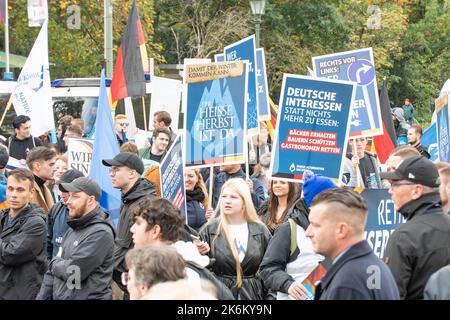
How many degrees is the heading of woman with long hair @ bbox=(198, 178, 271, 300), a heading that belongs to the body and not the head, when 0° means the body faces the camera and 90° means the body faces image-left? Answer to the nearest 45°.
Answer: approximately 0°

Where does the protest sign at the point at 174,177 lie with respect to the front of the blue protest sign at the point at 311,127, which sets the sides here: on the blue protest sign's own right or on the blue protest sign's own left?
on the blue protest sign's own right

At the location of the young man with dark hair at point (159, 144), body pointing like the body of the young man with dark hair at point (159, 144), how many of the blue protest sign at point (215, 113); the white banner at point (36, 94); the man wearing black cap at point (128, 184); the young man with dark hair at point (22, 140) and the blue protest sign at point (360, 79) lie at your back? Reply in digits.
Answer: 2

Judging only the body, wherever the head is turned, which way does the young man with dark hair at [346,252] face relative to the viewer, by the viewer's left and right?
facing to the left of the viewer

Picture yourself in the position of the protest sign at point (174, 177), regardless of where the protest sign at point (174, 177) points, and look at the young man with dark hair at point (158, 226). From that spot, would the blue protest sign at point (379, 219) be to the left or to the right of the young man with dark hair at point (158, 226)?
left

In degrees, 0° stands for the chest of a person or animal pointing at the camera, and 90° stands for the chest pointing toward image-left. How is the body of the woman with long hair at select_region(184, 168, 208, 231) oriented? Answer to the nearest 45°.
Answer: approximately 45°
